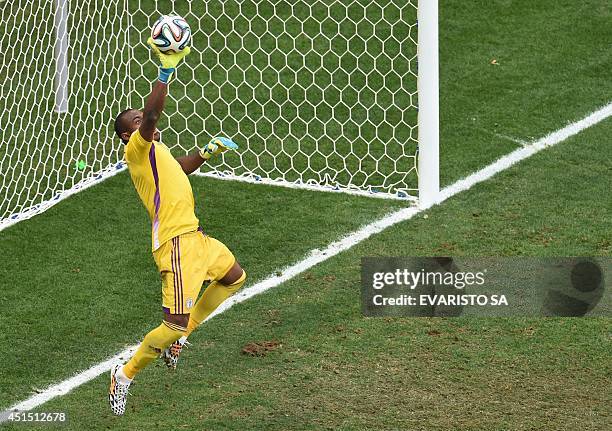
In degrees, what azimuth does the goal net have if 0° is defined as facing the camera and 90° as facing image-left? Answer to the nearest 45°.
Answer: approximately 315°
